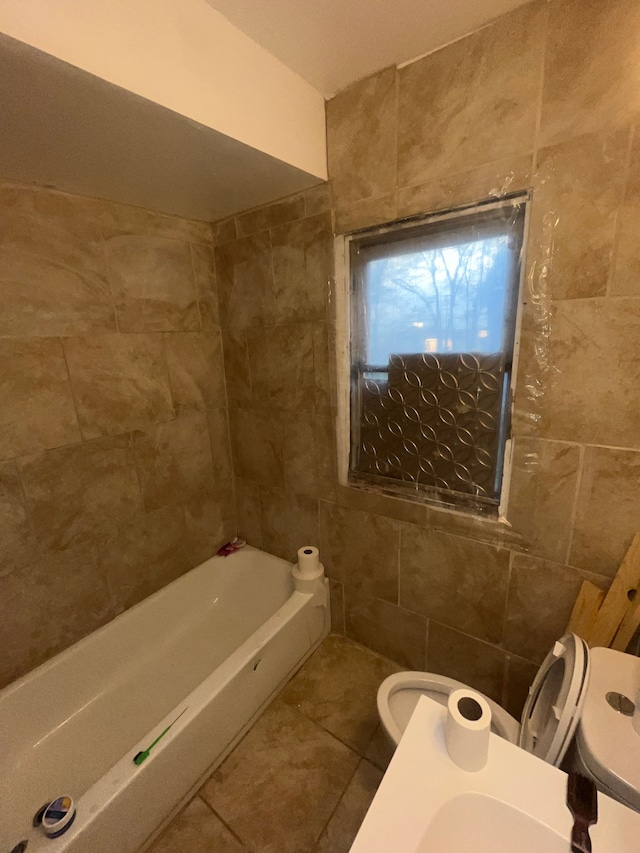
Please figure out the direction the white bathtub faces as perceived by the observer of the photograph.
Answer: facing the viewer and to the right of the viewer

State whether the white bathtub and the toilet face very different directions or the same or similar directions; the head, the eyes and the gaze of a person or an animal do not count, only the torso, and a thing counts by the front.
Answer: very different directions

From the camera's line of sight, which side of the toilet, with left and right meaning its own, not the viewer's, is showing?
left

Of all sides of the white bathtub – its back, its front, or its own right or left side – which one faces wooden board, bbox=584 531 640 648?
front

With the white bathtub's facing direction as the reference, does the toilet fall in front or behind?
in front

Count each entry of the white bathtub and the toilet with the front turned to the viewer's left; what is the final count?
1
